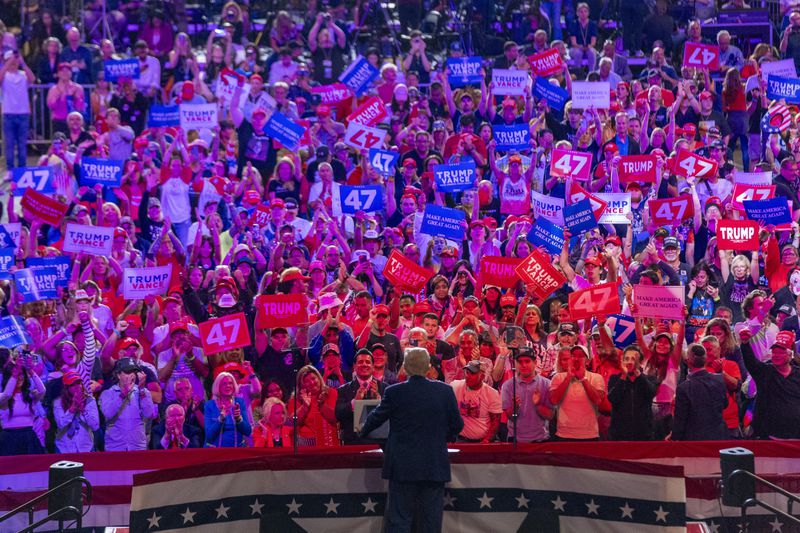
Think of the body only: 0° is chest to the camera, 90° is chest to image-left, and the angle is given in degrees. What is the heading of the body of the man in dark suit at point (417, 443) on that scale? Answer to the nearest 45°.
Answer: approximately 180°

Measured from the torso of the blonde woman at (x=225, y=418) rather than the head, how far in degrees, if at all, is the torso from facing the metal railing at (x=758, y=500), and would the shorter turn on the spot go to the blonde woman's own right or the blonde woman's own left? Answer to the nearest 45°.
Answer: approximately 45° to the blonde woman's own left

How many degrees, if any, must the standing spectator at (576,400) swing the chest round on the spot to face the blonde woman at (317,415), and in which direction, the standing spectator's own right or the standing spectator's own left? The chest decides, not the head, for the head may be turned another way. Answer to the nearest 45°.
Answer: approximately 90° to the standing spectator's own right

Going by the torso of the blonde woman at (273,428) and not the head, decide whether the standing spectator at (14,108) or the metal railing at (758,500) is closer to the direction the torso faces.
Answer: the metal railing

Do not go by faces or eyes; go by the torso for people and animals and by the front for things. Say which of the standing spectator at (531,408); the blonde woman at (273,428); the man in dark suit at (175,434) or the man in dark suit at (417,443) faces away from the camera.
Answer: the man in dark suit at (417,443)

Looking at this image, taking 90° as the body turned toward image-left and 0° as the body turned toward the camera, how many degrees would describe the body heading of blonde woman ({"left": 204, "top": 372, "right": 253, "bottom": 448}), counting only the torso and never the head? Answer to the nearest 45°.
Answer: approximately 0°

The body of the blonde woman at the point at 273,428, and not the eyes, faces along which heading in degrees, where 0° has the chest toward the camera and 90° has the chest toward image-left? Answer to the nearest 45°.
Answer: approximately 315°

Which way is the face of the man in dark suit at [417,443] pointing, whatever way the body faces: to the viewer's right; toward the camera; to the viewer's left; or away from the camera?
away from the camera

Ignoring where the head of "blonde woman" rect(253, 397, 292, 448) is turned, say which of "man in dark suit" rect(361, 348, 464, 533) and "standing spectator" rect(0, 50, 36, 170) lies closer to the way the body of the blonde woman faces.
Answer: the man in dark suit

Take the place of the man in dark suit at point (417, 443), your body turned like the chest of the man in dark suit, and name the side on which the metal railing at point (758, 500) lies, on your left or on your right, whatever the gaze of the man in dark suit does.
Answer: on your right

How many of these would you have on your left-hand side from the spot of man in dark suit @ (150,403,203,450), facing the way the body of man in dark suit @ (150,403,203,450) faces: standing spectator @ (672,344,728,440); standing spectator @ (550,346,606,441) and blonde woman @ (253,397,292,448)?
3
